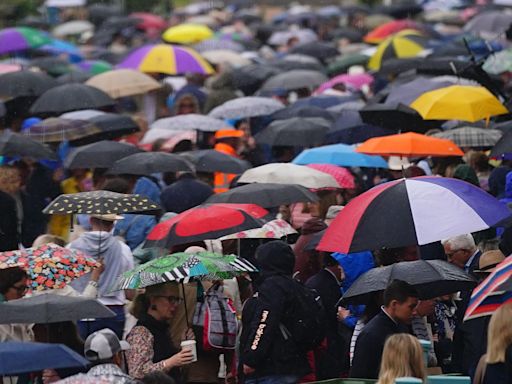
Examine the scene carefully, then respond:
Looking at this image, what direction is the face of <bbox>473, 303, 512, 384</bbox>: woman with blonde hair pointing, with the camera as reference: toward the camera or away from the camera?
away from the camera

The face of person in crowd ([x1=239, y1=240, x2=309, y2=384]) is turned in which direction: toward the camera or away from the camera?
away from the camera

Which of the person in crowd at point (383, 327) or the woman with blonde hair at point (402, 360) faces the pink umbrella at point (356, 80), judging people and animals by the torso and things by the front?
the woman with blonde hair

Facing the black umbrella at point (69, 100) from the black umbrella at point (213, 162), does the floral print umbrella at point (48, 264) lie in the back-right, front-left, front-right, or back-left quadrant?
back-left

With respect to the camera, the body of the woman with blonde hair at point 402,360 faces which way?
away from the camera
